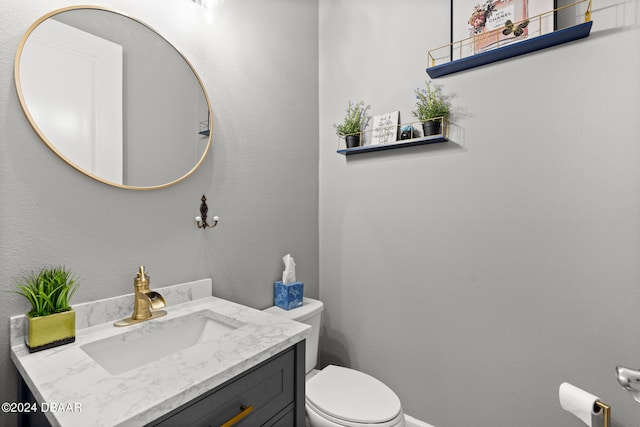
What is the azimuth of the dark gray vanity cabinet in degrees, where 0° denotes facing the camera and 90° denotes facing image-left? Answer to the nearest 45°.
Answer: approximately 315°

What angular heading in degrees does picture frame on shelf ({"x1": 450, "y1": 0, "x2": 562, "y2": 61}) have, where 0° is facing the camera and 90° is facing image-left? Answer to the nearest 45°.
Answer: approximately 45°

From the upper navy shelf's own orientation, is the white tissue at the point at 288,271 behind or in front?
in front

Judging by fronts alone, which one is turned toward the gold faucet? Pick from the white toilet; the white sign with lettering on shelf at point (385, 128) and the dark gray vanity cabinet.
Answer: the white sign with lettering on shelf

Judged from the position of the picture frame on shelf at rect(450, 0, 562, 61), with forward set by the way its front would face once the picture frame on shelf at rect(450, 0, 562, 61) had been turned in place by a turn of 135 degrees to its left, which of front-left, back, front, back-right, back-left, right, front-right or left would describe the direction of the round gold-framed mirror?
back-right

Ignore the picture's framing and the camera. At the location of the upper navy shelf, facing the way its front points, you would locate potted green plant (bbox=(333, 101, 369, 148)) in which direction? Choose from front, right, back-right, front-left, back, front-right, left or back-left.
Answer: front-right

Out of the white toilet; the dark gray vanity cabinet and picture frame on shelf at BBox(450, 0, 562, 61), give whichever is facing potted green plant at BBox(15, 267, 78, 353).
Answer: the picture frame on shelf

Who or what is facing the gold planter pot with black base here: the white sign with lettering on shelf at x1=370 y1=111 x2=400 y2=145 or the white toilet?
the white sign with lettering on shelf

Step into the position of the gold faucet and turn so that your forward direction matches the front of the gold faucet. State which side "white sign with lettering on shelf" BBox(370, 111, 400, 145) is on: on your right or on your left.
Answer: on your left

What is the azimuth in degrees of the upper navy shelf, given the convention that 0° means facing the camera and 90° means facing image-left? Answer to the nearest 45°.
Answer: approximately 45°

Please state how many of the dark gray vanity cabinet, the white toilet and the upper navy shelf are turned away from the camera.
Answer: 0

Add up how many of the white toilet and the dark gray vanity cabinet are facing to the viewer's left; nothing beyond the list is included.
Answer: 0

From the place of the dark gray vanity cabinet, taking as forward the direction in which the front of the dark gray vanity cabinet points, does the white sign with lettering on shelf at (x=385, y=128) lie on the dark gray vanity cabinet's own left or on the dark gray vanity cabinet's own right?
on the dark gray vanity cabinet's own left

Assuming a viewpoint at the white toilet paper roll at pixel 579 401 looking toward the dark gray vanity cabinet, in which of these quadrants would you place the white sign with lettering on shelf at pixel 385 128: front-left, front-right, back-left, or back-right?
front-right

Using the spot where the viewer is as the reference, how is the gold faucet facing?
facing the viewer and to the right of the viewer

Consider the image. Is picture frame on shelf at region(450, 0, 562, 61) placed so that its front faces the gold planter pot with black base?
yes
